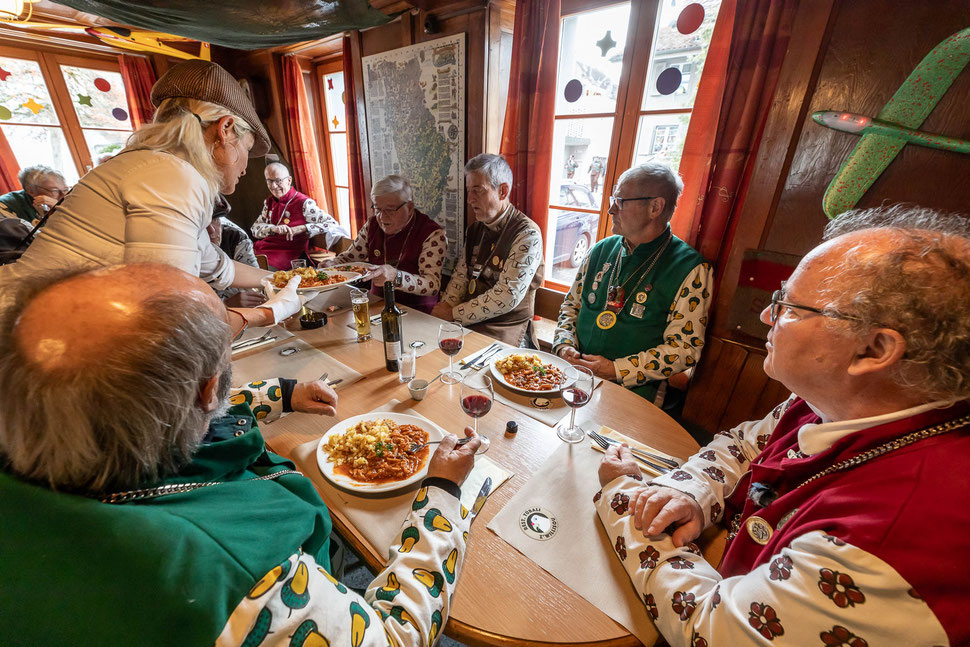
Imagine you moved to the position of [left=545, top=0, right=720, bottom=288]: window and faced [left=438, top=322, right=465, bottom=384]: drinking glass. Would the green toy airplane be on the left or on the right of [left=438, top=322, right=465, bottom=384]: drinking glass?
left

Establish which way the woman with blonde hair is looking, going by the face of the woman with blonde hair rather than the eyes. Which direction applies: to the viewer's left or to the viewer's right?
to the viewer's right

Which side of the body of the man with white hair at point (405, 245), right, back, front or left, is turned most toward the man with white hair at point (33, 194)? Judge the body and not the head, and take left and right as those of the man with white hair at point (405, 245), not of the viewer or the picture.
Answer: right

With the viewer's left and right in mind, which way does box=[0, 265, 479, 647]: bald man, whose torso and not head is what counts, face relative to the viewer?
facing away from the viewer and to the right of the viewer

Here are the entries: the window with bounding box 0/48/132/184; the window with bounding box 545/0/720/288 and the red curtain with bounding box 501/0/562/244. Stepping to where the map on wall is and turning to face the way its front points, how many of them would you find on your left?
2

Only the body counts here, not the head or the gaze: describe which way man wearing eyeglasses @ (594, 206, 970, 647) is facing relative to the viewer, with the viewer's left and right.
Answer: facing to the left of the viewer

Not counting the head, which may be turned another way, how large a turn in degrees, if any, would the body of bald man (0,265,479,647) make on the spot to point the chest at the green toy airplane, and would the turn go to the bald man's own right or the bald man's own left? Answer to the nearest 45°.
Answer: approximately 45° to the bald man's own right

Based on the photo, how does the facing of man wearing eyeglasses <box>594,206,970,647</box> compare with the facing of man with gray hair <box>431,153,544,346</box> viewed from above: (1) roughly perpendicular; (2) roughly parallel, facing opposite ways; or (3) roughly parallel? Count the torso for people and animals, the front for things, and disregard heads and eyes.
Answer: roughly perpendicular

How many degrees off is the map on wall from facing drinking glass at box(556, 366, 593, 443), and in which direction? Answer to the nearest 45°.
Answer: approximately 45° to its left

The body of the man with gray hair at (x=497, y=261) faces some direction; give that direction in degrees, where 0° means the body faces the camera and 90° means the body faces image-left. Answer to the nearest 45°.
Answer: approximately 45°

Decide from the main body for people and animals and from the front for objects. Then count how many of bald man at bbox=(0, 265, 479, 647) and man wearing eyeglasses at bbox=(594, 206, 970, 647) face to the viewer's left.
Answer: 1
